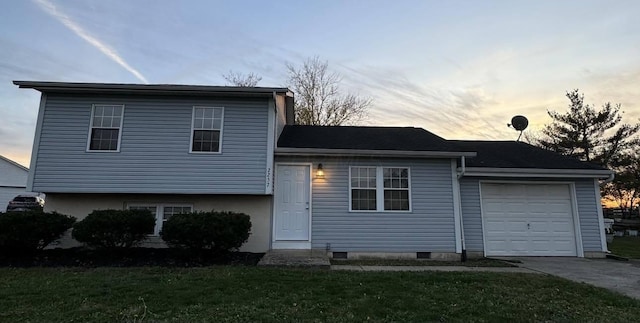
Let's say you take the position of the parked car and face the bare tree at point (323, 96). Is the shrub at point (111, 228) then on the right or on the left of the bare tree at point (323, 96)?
right

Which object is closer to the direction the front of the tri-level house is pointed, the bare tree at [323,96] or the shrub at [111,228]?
the shrub

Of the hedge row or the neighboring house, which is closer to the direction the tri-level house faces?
the hedge row

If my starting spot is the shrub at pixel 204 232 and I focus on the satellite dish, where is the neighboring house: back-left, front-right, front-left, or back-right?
back-left

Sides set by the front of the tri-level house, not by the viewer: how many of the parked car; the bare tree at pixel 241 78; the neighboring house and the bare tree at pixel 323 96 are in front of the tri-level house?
0

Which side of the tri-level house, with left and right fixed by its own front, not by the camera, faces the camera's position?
front

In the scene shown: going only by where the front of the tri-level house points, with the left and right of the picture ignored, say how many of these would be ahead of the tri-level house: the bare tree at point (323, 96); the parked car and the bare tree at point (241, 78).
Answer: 0

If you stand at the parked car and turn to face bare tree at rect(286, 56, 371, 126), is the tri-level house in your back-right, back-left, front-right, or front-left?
front-right

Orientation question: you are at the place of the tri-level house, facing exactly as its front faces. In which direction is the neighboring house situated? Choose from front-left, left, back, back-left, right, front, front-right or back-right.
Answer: back-right

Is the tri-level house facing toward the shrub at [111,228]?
no

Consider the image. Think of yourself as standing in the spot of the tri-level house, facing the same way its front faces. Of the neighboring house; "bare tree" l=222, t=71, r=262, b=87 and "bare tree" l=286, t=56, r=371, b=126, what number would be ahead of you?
0

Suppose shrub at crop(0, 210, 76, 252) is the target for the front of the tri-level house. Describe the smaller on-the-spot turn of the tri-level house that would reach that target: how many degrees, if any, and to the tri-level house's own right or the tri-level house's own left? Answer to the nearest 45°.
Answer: approximately 90° to the tri-level house's own right

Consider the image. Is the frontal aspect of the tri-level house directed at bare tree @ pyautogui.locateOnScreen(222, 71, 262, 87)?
no

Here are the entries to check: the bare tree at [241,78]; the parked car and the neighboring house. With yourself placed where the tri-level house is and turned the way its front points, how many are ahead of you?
0

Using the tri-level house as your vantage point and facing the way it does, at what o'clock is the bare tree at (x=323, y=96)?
The bare tree is roughly at 6 o'clock from the tri-level house.

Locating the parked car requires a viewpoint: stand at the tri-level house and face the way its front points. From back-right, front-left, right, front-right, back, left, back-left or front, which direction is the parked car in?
back-right
